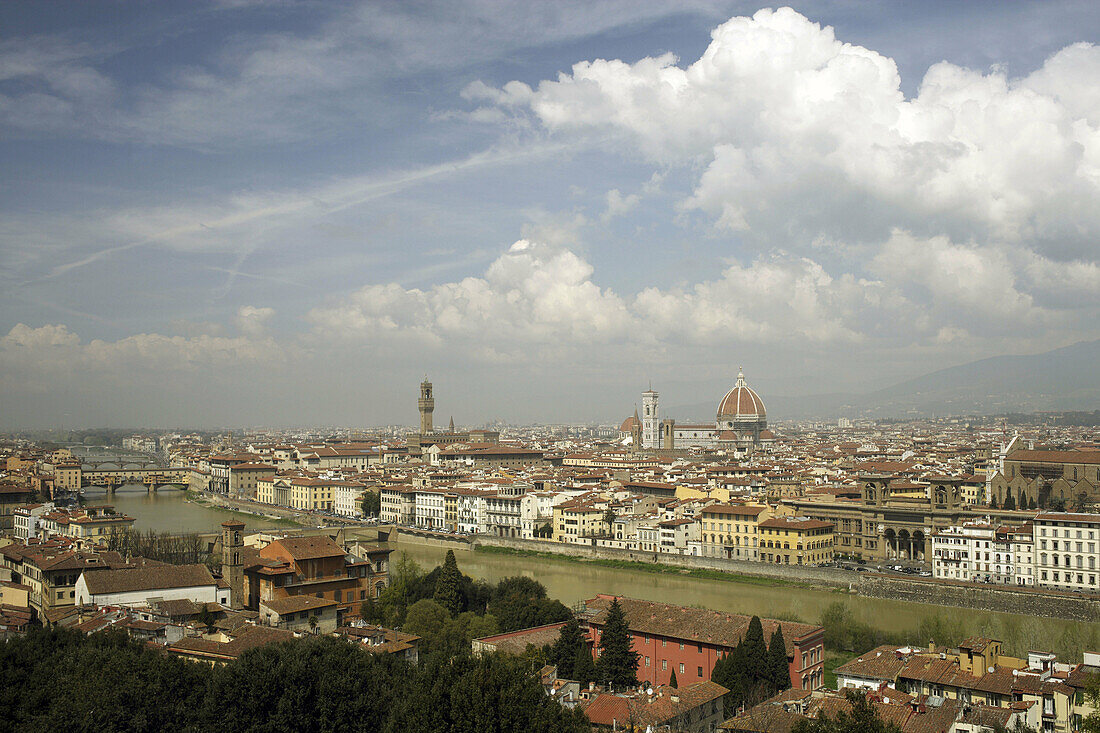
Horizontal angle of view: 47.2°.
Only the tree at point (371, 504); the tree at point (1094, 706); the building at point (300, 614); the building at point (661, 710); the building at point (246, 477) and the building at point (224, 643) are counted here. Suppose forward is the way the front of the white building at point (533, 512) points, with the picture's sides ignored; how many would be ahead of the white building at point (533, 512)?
4

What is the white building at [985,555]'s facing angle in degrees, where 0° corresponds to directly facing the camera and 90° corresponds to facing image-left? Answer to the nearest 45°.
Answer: approximately 0°

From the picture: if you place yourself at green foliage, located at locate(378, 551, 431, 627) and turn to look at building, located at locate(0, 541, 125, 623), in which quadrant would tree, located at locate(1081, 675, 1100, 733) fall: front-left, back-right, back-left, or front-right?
back-left

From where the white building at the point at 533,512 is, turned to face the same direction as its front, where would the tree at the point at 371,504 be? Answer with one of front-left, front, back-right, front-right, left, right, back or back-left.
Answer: back-right

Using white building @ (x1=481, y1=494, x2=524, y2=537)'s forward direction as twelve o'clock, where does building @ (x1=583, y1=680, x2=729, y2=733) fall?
The building is roughly at 12 o'clock from the white building.

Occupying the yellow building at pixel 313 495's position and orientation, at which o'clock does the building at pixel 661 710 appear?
The building is roughly at 12 o'clock from the yellow building.

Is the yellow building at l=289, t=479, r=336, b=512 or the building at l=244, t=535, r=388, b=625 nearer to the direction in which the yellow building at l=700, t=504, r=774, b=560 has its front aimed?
the building

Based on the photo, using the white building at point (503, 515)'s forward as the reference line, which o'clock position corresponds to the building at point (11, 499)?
The building is roughly at 3 o'clock from the white building.

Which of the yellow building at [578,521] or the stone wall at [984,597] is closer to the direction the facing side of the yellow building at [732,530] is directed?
the stone wall
